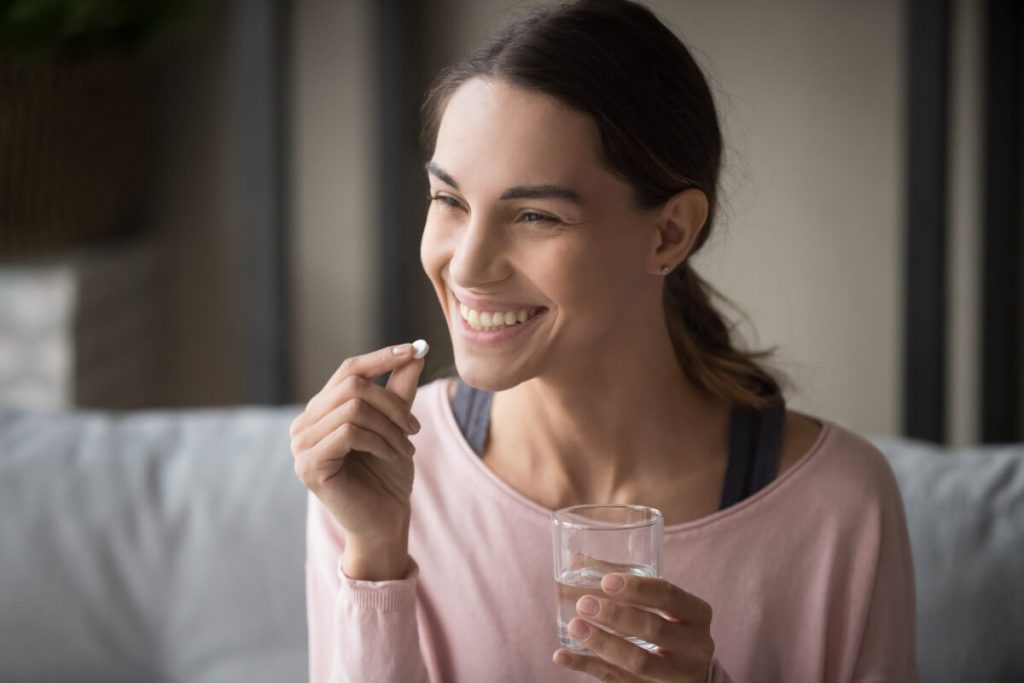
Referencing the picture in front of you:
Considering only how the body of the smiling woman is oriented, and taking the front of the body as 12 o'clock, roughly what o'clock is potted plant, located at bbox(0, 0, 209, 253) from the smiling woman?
The potted plant is roughly at 5 o'clock from the smiling woman.

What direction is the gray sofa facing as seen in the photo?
toward the camera

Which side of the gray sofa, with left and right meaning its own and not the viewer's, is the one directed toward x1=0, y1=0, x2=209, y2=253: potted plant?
back

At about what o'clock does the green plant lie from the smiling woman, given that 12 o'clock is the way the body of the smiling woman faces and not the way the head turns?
The green plant is roughly at 5 o'clock from the smiling woman.

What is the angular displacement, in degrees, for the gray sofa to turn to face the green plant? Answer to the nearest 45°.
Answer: approximately 180°

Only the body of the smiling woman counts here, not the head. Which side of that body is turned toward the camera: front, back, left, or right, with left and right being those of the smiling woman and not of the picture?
front

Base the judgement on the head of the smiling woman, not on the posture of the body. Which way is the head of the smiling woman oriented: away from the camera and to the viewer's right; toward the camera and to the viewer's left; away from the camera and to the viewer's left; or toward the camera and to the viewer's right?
toward the camera and to the viewer's left
